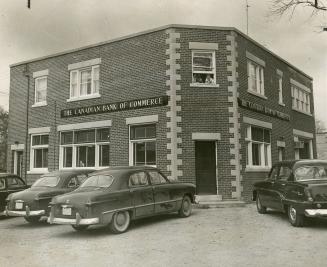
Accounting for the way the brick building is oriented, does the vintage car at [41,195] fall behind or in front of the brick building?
in front

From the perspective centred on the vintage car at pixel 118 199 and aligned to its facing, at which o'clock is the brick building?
The brick building is roughly at 11 o'clock from the vintage car.

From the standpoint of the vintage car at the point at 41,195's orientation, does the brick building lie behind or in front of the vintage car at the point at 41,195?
in front

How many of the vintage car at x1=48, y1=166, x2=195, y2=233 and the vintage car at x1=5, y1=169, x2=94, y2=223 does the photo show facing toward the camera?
0

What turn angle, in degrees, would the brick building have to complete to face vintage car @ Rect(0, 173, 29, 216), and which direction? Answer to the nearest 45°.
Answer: approximately 45° to its right

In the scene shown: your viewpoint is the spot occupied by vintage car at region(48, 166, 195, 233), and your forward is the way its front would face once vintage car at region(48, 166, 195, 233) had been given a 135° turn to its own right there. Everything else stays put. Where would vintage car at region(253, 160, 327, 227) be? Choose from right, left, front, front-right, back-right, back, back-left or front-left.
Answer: left

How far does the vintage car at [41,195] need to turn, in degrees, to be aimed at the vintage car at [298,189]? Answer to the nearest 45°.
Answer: approximately 90° to its right

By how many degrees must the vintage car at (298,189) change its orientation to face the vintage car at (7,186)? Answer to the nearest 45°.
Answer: approximately 45° to its left

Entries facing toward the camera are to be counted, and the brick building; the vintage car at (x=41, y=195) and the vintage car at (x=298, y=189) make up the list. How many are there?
1

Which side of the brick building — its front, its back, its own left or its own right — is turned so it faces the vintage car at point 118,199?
front

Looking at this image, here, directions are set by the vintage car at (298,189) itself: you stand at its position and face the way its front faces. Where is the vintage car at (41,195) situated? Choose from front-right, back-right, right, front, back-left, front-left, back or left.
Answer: front-left

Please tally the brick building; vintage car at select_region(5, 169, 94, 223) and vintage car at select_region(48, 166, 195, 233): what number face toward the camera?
1

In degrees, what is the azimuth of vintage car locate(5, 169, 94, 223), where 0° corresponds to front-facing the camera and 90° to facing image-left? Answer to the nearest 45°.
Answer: approximately 225°

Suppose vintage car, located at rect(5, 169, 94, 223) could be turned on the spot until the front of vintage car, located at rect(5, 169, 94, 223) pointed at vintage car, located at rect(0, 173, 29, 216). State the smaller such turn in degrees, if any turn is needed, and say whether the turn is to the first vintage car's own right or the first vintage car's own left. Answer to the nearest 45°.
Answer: approximately 90° to the first vintage car's own left

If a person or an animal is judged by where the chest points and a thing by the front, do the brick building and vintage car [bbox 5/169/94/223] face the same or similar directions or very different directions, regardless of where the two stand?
very different directions

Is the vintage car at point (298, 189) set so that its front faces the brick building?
yes

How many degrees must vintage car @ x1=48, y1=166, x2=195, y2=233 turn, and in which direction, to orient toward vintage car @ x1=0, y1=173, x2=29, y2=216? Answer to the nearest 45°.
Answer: approximately 90° to its left
